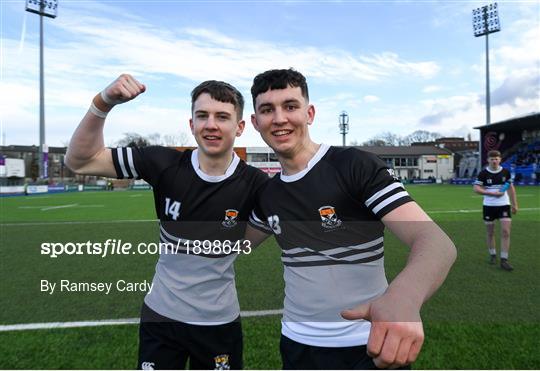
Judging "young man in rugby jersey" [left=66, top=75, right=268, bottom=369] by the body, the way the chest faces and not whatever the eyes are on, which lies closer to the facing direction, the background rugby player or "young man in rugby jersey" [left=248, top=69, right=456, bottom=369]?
the young man in rugby jersey

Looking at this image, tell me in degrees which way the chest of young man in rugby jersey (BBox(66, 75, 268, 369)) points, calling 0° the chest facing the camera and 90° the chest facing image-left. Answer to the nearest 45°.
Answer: approximately 0°

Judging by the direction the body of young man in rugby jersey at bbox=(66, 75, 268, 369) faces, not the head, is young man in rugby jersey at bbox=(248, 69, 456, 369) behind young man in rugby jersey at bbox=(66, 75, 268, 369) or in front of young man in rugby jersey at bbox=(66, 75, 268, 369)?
in front

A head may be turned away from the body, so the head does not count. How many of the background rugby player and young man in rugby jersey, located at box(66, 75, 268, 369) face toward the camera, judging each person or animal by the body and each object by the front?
2

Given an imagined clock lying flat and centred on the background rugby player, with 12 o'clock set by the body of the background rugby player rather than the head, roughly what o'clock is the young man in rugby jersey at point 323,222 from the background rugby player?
The young man in rugby jersey is roughly at 12 o'clock from the background rugby player.

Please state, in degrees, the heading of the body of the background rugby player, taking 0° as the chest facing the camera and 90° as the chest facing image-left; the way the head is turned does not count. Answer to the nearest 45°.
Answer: approximately 0°

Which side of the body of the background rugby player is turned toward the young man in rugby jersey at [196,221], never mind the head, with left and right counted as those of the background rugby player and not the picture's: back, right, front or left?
front
